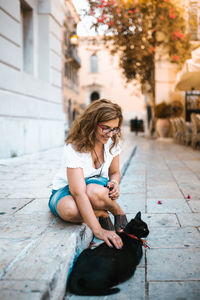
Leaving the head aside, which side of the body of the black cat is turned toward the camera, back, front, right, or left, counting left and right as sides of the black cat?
right

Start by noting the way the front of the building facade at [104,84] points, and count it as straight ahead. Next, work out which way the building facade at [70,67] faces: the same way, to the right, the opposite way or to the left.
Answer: to the left

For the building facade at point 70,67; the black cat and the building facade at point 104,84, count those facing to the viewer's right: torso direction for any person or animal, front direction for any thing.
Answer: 2

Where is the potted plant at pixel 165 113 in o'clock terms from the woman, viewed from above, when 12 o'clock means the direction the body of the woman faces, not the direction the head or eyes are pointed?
The potted plant is roughly at 8 o'clock from the woman.

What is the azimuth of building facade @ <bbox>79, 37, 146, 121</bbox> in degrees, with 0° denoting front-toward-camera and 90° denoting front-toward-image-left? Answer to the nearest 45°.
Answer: approximately 0°

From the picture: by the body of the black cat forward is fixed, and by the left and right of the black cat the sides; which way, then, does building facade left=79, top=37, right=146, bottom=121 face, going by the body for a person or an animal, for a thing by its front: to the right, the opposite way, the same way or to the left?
to the right

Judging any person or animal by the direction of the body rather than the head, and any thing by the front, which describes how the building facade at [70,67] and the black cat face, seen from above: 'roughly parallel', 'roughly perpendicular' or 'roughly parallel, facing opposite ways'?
roughly parallel

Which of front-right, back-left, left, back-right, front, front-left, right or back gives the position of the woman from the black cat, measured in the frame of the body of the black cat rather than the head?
left

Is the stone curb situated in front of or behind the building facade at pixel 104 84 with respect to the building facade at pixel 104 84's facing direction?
in front

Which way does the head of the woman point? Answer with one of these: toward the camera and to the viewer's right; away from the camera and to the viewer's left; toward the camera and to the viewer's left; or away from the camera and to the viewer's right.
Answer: toward the camera and to the viewer's right

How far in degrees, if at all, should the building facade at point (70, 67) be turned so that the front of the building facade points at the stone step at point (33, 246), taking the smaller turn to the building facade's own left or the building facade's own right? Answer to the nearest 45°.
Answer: approximately 90° to the building facade's own right

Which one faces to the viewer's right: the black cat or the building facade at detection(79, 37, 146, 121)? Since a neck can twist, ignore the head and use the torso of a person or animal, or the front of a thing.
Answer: the black cat

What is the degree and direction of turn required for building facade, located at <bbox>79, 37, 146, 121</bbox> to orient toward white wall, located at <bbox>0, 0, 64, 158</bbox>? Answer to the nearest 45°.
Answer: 0° — it already faces it

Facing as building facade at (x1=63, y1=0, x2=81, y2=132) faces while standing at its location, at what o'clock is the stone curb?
The stone curb is roughly at 3 o'clock from the building facade.

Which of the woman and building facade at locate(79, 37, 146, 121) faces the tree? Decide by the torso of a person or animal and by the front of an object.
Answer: the building facade

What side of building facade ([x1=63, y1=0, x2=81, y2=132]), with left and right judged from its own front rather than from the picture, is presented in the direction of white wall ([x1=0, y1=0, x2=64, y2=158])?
right

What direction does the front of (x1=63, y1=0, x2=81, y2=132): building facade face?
to the viewer's right
